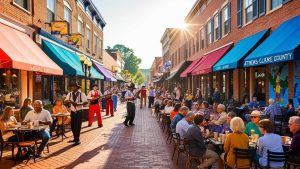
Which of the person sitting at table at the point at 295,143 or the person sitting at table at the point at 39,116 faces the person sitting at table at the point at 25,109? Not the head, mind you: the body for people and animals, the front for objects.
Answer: the person sitting at table at the point at 295,143

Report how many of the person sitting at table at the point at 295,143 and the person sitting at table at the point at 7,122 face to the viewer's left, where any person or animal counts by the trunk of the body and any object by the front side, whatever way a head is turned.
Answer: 1

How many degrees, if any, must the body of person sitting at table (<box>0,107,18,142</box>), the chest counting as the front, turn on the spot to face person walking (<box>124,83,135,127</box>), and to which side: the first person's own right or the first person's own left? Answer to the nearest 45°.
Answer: approximately 45° to the first person's own left

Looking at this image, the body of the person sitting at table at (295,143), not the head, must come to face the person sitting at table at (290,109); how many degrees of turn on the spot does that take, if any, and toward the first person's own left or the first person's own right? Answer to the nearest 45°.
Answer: approximately 90° to the first person's own right

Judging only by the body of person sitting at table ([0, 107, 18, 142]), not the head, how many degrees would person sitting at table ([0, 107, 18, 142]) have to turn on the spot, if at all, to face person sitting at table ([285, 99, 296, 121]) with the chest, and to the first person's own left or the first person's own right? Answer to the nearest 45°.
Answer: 0° — they already face them

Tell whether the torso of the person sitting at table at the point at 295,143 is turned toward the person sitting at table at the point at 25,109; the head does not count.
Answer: yes

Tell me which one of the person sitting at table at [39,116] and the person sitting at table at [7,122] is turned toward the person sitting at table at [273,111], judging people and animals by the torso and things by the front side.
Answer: the person sitting at table at [7,122]

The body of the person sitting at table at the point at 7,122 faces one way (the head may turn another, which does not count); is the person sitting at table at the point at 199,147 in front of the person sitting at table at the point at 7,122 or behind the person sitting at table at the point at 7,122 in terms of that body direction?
in front

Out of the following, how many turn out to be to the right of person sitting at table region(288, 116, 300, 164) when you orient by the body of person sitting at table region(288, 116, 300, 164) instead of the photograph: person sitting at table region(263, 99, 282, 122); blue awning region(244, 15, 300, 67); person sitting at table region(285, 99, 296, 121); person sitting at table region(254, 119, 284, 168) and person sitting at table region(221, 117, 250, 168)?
3

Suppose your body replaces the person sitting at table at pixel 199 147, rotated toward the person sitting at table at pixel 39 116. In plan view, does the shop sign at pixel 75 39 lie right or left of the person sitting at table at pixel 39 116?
right

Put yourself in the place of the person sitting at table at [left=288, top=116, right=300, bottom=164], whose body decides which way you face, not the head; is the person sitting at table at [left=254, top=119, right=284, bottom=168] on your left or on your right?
on your left

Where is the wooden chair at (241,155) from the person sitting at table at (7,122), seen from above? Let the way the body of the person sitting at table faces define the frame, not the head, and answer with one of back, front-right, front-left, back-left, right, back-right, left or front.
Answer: front-right

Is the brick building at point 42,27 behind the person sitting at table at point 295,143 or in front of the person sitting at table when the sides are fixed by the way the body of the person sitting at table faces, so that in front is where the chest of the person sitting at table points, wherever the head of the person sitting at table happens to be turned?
in front

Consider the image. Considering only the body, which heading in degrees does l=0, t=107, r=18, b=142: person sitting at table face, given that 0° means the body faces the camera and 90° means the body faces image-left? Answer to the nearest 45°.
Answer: approximately 270°

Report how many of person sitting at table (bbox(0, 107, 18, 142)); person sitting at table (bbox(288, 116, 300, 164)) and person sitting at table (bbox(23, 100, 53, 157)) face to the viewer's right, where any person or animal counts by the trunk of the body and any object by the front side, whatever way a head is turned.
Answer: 1

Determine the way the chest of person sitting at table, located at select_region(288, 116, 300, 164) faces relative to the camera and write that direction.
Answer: to the viewer's left

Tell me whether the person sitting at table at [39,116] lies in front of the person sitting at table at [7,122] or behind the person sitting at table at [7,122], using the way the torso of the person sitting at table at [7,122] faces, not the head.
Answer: in front
